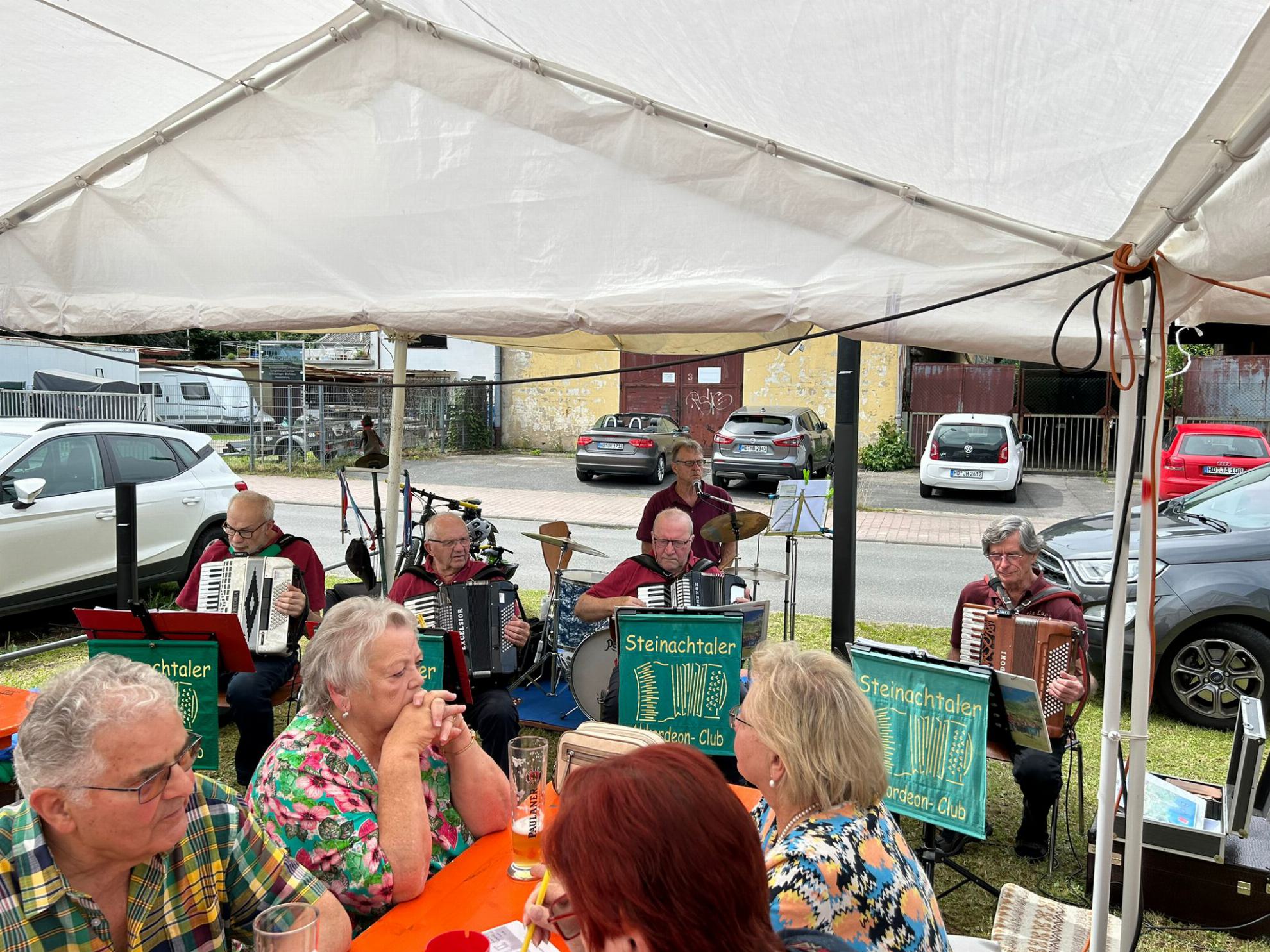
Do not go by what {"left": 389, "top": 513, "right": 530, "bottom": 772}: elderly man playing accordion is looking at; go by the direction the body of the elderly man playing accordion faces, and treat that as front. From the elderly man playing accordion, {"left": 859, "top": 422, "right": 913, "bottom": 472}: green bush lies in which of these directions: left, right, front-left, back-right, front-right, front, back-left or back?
left

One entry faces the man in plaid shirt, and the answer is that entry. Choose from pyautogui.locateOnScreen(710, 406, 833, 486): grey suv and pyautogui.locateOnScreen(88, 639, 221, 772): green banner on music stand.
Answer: the green banner on music stand

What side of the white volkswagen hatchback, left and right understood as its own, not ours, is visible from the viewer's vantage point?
back

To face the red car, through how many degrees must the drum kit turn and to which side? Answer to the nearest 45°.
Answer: approximately 135° to its left

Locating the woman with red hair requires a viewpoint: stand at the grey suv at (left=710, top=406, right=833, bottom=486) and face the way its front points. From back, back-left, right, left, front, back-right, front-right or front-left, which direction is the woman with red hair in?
back-right

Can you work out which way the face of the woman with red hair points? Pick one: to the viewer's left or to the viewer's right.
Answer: to the viewer's left

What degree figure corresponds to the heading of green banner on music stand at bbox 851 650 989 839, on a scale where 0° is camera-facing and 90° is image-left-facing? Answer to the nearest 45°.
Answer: approximately 45°

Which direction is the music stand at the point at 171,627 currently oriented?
away from the camera

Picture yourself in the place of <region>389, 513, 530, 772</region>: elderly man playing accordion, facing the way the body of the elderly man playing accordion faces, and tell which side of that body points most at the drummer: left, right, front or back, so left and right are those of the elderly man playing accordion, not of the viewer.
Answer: left

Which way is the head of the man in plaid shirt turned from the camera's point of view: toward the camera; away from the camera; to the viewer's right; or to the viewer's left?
to the viewer's right

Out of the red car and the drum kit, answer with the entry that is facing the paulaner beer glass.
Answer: the drum kit

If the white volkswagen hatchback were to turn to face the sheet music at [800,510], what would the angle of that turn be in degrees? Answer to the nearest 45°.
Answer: approximately 180°

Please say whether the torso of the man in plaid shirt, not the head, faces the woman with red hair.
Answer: yes

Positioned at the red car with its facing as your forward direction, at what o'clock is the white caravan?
The white caravan is roughly at 9 o'clock from the red car.

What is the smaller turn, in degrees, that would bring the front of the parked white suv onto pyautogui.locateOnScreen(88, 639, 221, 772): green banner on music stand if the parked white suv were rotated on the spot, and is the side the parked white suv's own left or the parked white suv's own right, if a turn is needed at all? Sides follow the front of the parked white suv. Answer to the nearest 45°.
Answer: approximately 45° to the parked white suv's own left

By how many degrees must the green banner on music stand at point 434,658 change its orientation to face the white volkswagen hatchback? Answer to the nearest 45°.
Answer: approximately 135° to its left
